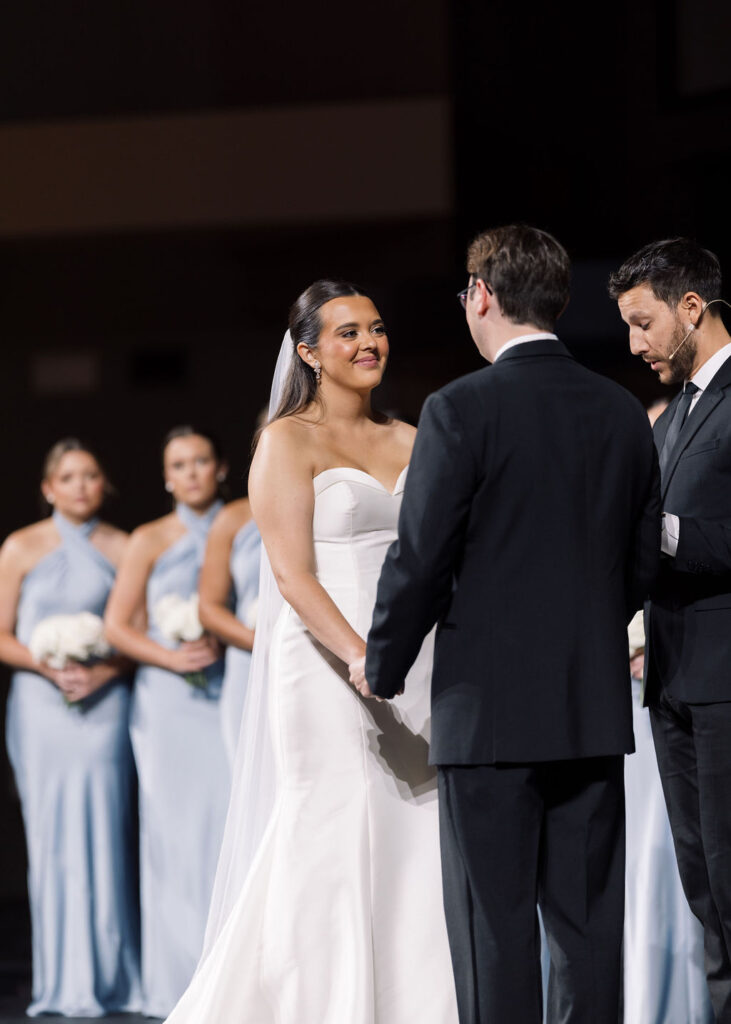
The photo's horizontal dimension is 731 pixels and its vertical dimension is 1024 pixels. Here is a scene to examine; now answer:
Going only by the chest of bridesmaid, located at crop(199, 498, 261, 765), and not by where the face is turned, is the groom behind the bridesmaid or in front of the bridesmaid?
in front

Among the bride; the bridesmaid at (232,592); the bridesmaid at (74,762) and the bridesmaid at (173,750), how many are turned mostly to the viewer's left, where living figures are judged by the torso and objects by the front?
0

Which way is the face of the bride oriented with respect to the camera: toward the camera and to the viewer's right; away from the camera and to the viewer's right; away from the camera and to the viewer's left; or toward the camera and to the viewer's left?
toward the camera and to the viewer's right

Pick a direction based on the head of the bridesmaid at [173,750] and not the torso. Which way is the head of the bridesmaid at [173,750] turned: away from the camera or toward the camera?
toward the camera

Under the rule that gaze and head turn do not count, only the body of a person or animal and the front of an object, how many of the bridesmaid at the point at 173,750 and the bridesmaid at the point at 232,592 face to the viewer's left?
0

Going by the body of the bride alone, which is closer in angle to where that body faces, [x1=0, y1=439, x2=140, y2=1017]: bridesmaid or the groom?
the groom

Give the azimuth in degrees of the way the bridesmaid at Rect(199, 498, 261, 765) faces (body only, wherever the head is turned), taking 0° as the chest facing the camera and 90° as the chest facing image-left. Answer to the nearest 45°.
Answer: approximately 315°

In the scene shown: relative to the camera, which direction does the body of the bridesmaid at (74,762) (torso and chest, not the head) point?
toward the camera

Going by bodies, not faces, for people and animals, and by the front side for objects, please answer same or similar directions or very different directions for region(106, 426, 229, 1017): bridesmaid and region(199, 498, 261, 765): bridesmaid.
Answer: same or similar directions

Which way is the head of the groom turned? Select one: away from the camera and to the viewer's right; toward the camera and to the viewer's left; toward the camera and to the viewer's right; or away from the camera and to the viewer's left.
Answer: away from the camera and to the viewer's left

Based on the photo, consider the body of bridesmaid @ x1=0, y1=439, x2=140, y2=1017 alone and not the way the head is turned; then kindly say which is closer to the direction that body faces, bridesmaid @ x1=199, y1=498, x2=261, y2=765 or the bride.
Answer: the bride

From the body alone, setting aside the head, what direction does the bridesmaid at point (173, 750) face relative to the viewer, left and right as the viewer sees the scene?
facing the viewer and to the right of the viewer

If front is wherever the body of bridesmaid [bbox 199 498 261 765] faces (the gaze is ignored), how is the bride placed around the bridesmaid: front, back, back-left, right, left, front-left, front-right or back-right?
front-right

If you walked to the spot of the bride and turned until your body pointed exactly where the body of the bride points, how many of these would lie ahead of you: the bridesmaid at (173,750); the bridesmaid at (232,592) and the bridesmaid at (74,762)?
0
